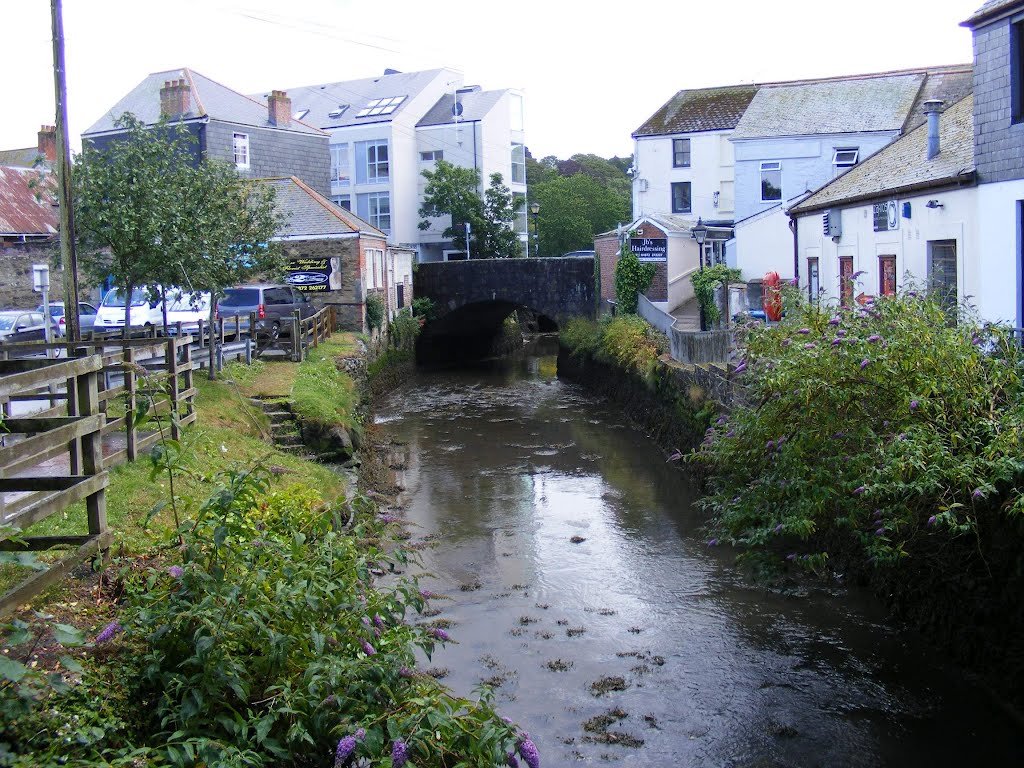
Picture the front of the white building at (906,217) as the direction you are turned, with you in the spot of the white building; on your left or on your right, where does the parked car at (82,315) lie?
on your right

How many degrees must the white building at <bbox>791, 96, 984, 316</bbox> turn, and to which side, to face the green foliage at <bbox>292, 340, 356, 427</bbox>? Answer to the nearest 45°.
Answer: approximately 45° to its right

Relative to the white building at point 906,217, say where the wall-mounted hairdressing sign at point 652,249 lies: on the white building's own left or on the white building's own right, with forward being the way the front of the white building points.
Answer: on the white building's own right

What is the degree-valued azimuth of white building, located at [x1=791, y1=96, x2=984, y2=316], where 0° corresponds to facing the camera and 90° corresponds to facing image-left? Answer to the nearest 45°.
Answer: approximately 45°

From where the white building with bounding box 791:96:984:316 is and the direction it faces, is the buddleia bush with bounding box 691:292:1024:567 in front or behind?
in front

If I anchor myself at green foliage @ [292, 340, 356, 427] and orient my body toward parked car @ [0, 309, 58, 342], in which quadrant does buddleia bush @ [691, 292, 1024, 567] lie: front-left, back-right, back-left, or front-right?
back-left

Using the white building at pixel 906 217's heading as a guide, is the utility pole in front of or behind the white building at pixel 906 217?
in front

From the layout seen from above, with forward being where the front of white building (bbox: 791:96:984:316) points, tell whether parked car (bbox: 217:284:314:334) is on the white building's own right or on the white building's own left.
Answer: on the white building's own right

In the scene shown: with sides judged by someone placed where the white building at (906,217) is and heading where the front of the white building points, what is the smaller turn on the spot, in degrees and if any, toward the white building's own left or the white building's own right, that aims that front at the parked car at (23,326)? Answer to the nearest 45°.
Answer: approximately 45° to the white building's own right
